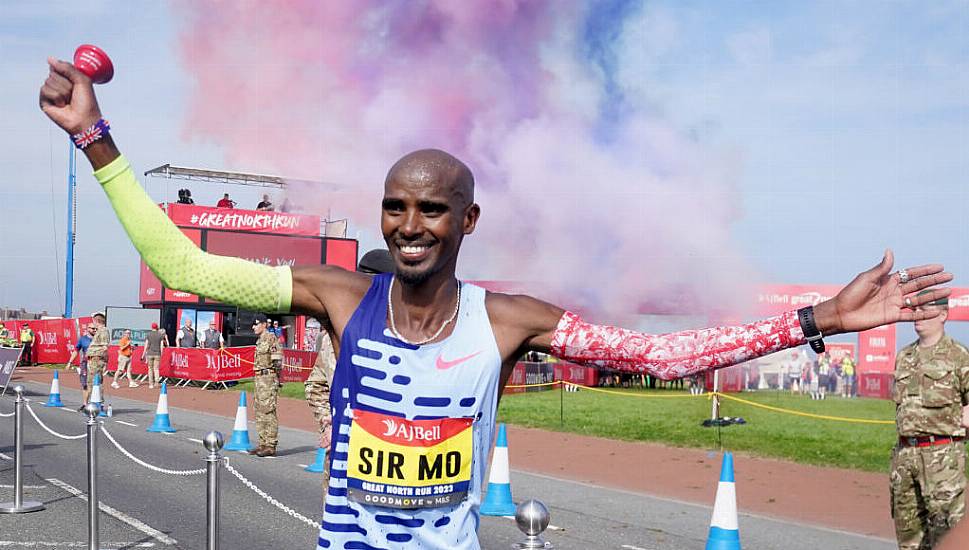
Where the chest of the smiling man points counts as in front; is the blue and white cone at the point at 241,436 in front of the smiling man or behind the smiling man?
behind

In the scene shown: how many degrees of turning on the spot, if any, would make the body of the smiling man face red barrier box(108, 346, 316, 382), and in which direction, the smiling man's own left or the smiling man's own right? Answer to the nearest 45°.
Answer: approximately 180°

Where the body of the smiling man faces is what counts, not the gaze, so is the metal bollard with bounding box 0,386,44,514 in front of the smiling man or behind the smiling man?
behind

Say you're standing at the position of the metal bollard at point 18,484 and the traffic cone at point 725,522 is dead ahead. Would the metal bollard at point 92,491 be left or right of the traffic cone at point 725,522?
right

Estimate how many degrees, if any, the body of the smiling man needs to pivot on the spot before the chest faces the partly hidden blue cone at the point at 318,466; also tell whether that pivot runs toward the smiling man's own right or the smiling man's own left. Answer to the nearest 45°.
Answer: approximately 180°

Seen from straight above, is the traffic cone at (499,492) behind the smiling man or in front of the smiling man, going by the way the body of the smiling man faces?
behind

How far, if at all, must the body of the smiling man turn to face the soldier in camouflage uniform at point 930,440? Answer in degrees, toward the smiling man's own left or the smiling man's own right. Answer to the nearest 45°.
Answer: approximately 135° to the smiling man's own left

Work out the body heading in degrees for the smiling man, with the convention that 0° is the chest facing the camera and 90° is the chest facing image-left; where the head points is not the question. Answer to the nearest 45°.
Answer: approximately 0°

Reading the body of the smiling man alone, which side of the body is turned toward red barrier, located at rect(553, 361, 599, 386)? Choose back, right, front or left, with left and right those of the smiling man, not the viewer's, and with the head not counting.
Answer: back
